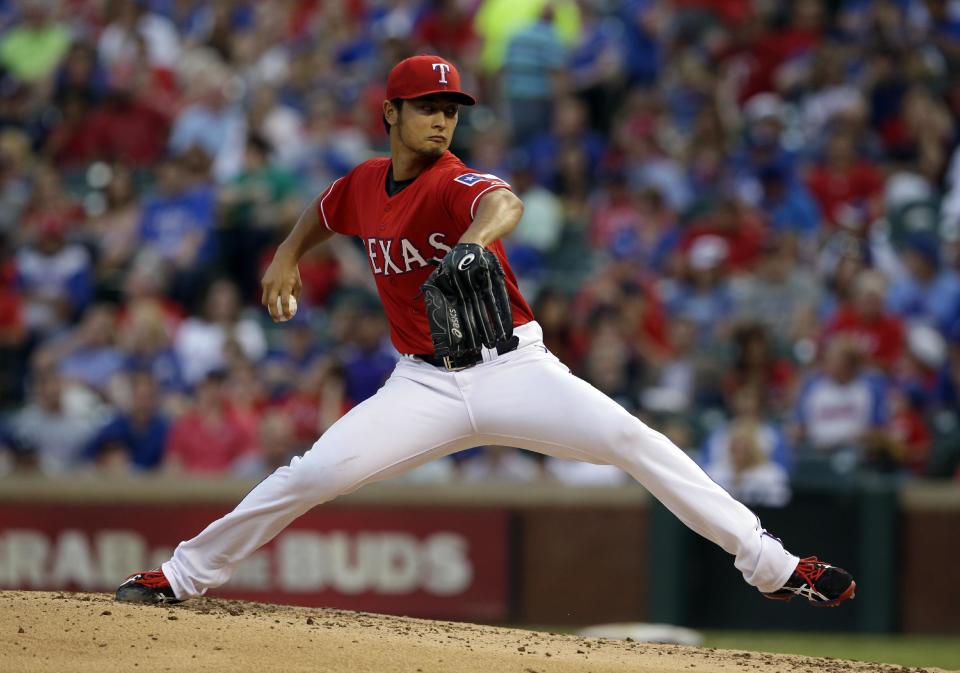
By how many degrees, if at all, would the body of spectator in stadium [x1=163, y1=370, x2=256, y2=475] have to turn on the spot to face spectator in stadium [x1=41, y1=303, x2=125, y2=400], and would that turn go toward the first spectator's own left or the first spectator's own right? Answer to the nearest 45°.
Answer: approximately 135° to the first spectator's own right

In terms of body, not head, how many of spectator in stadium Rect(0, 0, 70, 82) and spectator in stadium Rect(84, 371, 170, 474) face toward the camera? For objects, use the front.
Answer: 2

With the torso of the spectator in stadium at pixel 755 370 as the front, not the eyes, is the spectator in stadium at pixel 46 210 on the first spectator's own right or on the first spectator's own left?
on the first spectator's own right

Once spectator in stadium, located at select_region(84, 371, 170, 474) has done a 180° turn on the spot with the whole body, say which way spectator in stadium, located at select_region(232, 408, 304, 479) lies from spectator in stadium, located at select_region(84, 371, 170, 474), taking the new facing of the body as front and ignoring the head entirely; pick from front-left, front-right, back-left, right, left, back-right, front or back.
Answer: back-right

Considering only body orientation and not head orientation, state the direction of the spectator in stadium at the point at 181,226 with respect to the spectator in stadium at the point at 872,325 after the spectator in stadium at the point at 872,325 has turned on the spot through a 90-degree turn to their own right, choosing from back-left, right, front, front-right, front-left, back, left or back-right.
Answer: front

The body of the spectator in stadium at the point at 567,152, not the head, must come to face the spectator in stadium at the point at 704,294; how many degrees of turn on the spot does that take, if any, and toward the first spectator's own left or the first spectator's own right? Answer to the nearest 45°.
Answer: approximately 45° to the first spectator's own left

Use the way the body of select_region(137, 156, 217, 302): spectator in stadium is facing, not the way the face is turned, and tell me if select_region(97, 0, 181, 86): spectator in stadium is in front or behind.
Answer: behind
